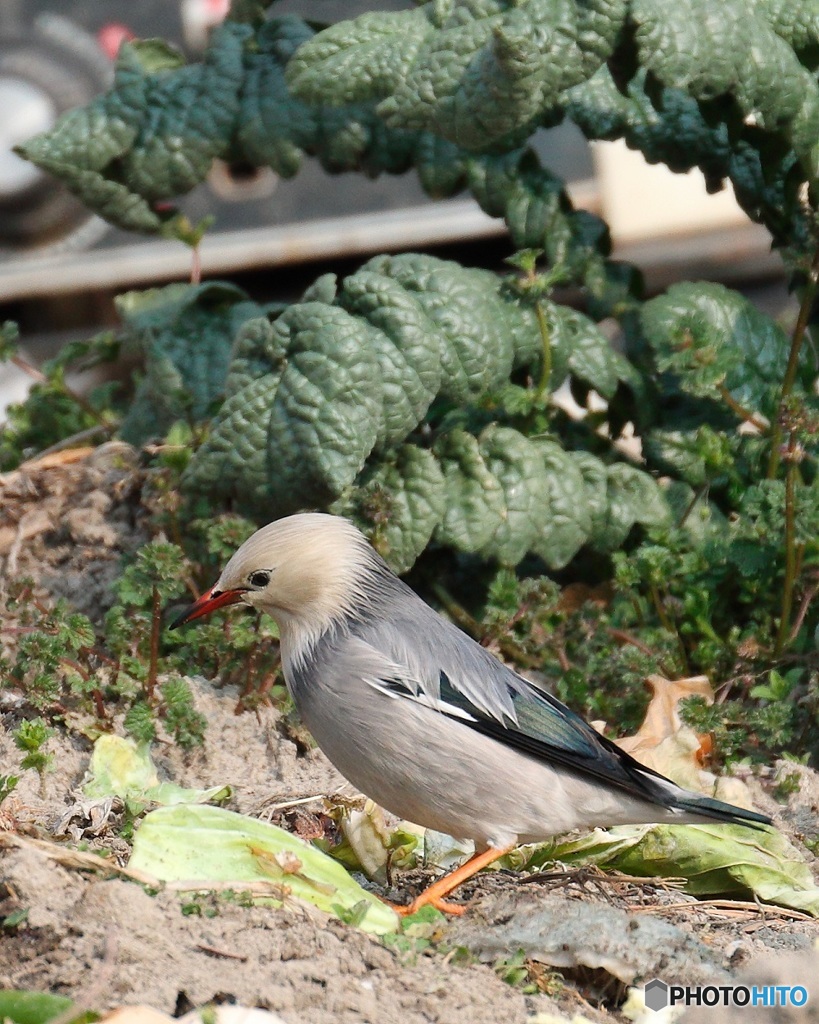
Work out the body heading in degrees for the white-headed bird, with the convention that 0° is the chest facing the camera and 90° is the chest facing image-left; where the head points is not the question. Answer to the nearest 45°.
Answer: approximately 90°

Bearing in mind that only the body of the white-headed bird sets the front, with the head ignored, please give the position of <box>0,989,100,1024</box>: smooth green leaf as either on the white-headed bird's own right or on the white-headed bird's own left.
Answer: on the white-headed bird's own left

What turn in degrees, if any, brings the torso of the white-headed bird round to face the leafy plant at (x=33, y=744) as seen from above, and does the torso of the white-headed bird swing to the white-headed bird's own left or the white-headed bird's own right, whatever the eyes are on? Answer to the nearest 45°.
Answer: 0° — it already faces it

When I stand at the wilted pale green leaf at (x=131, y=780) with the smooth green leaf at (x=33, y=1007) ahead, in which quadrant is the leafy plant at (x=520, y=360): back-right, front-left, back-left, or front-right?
back-left

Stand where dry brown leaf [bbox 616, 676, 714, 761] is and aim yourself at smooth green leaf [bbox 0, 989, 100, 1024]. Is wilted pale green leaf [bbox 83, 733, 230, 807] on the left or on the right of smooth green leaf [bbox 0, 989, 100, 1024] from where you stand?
right

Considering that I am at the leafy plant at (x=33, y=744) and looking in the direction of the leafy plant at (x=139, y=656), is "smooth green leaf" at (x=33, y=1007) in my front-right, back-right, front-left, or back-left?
back-right

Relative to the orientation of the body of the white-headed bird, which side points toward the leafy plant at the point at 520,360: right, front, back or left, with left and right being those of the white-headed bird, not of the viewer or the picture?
right

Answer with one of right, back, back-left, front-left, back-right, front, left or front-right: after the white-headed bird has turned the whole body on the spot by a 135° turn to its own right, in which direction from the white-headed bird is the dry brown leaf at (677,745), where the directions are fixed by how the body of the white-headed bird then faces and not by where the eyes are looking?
front

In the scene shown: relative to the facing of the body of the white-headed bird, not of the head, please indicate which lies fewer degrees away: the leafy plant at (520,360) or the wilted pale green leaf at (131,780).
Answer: the wilted pale green leaf
